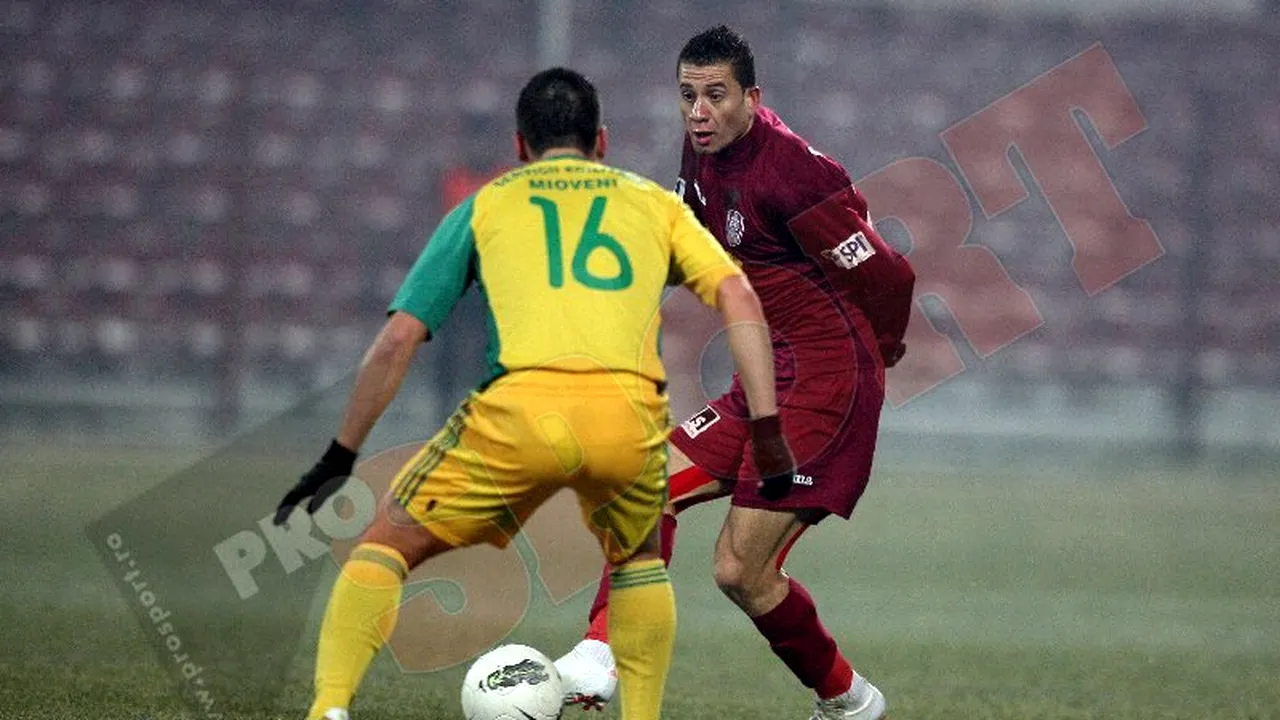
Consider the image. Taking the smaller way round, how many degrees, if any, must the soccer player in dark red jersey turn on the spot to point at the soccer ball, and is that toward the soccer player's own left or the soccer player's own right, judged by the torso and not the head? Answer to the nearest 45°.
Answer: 0° — they already face it

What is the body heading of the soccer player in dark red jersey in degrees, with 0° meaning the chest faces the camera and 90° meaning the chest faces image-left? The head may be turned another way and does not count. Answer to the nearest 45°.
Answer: approximately 45°

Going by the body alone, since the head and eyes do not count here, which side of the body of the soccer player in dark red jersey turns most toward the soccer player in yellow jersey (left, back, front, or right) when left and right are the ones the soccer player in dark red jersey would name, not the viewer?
front

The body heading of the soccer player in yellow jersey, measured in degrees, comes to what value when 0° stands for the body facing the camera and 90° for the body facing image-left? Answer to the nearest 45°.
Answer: approximately 180°

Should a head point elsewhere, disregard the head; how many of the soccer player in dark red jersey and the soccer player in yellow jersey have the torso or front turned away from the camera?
1

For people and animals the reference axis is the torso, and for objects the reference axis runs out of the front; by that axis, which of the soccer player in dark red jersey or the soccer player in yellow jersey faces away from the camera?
the soccer player in yellow jersey

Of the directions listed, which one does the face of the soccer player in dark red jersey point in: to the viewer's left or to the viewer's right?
to the viewer's left

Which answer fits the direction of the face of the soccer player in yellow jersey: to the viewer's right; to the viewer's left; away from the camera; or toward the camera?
away from the camera

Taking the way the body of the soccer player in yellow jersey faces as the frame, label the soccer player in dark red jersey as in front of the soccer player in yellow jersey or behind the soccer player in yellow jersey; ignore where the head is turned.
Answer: in front
